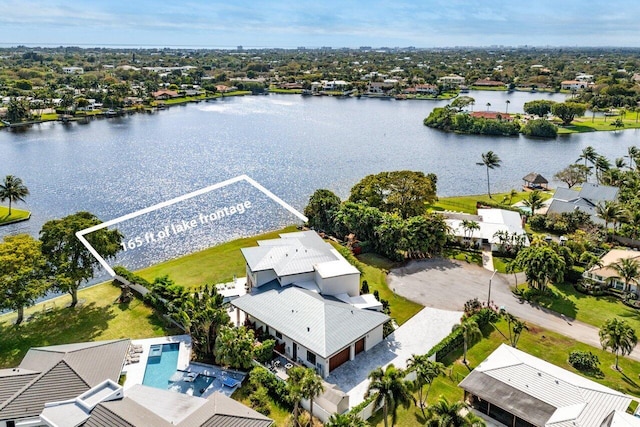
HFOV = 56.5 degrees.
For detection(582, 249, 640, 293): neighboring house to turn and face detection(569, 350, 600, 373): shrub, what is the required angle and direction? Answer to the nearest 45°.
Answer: approximately 45° to its left

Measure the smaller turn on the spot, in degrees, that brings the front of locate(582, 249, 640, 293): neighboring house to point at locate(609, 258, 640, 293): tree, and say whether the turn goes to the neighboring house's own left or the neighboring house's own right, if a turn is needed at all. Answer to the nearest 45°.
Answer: approximately 90° to the neighboring house's own left

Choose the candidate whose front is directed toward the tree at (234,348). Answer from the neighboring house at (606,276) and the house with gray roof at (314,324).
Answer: the neighboring house

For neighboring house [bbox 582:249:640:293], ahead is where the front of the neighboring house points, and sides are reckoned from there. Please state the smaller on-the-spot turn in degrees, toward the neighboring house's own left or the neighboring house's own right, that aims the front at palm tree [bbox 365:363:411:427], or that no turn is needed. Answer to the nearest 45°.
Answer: approximately 45° to the neighboring house's own left

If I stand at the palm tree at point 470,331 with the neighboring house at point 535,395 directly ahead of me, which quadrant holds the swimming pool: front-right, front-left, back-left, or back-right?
back-right

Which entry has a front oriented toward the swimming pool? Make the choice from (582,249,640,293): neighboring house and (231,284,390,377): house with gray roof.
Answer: the neighboring house

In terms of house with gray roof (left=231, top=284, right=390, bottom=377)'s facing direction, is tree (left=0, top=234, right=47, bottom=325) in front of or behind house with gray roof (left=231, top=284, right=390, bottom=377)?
behind

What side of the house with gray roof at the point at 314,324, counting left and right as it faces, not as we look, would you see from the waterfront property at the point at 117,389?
right

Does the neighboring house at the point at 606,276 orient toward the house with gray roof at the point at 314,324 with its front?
yes
